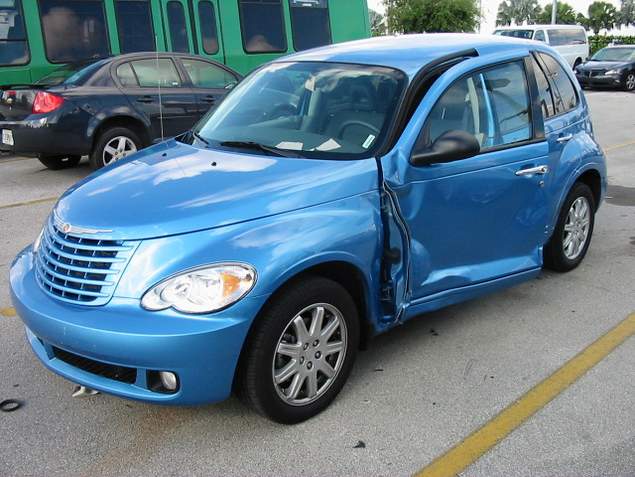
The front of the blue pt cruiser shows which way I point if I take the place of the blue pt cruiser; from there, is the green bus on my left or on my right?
on my right

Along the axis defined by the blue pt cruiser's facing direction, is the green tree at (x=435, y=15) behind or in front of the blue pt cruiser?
behind

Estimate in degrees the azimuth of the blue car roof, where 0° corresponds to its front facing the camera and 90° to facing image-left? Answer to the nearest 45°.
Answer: approximately 45°

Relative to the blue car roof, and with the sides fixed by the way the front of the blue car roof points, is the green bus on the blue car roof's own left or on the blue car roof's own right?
on the blue car roof's own right

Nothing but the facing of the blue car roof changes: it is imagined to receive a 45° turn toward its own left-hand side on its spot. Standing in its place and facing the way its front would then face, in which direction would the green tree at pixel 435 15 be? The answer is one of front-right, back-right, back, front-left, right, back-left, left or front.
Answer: back

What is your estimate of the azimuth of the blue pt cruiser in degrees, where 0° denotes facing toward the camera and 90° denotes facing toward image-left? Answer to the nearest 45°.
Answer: approximately 45°

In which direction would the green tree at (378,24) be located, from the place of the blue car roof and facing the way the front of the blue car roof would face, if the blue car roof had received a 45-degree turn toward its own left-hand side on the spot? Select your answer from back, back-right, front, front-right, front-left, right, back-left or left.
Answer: back
